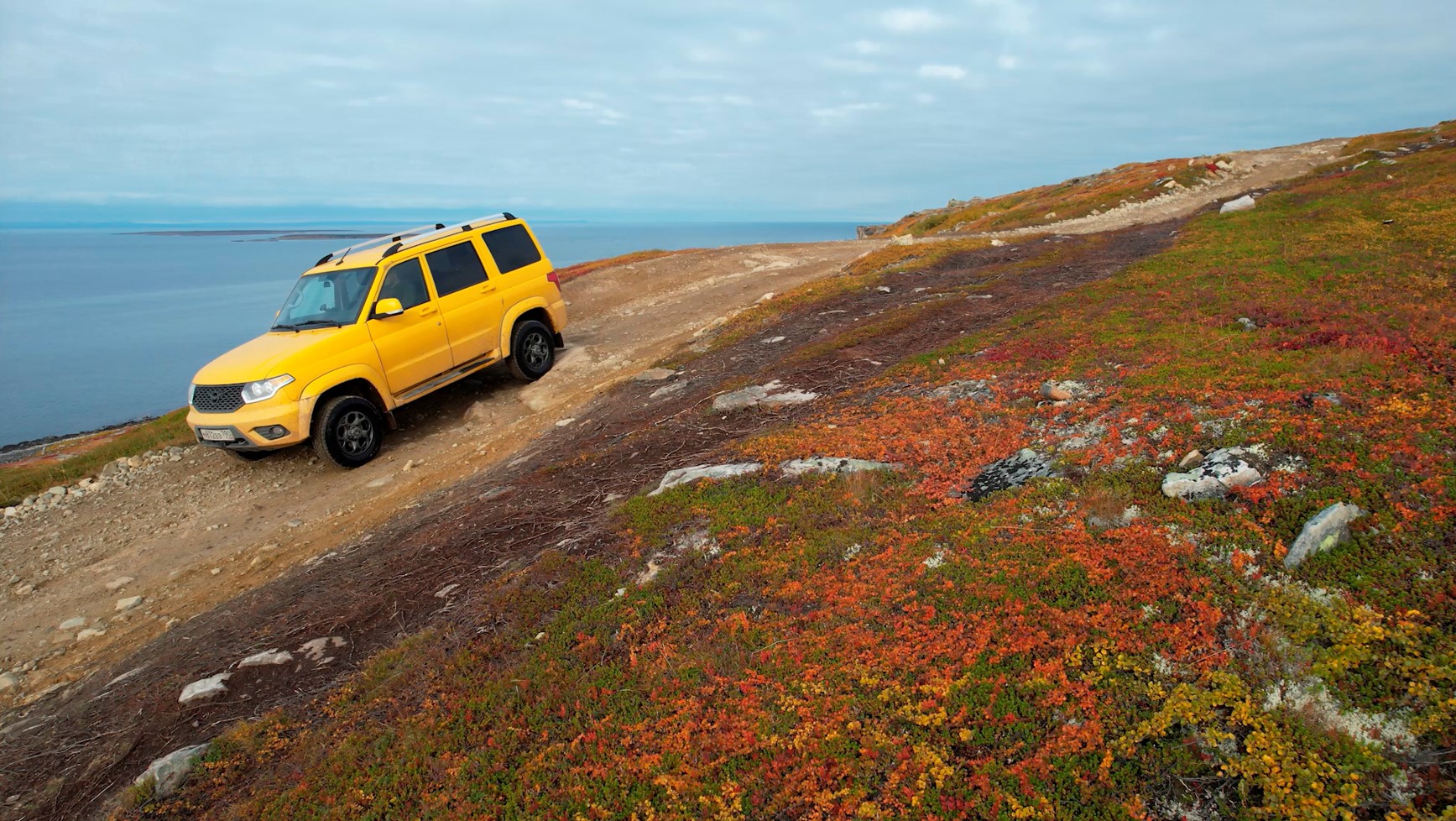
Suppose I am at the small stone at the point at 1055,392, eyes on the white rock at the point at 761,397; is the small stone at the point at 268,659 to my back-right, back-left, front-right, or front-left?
front-left

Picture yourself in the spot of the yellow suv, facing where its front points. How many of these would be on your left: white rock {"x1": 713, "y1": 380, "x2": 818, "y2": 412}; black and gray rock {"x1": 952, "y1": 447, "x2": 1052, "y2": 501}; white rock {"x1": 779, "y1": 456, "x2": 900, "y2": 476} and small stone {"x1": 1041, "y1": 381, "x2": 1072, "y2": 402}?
4

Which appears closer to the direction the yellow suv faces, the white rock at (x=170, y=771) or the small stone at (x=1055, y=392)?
the white rock

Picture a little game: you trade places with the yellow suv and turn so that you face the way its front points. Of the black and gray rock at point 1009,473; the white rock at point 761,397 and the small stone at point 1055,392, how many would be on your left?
3

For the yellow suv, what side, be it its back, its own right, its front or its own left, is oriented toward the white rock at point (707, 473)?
left

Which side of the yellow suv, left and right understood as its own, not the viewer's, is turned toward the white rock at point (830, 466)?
left

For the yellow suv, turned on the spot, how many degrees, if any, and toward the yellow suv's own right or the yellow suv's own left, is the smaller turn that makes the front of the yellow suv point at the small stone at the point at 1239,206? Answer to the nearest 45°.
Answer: approximately 135° to the yellow suv's own left

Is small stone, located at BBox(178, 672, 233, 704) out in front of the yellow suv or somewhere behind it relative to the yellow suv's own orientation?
in front

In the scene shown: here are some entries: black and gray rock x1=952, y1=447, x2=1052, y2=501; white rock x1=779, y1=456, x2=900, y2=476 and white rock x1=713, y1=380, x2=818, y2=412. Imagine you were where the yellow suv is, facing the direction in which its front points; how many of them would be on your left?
3

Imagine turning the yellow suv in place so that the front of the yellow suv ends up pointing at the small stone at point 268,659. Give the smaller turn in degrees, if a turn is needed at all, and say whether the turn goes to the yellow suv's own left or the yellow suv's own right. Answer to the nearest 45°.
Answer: approximately 45° to the yellow suv's own left

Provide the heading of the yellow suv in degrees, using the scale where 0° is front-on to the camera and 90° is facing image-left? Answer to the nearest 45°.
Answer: approximately 45°

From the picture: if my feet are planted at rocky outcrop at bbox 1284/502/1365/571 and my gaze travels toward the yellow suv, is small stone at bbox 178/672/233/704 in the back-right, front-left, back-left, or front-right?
front-left

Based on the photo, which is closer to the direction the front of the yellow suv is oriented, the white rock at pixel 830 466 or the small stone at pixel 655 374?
the white rock

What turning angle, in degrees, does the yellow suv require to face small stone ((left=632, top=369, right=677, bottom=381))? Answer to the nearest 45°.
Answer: approximately 135° to its left

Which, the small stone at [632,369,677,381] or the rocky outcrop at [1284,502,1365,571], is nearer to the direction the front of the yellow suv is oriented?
the rocky outcrop

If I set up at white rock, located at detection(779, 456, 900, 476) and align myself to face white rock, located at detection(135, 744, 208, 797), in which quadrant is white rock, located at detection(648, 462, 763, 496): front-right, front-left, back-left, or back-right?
front-right

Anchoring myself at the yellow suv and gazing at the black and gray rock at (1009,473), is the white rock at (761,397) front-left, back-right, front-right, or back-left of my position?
front-left
